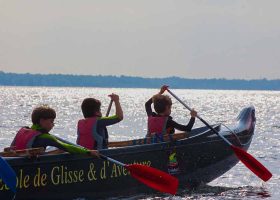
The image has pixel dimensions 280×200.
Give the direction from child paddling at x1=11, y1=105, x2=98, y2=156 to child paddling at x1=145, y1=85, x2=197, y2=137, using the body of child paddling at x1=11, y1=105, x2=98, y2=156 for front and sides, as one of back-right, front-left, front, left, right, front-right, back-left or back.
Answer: front-left

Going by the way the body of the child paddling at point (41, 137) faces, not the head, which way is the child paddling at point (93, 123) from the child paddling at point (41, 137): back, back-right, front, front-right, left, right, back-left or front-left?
front-left

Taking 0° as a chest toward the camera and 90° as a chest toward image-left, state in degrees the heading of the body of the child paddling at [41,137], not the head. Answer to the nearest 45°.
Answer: approximately 270°

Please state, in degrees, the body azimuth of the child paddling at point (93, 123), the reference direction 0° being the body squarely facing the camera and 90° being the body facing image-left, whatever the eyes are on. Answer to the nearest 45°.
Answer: approximately 225°

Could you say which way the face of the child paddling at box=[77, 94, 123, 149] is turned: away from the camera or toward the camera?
away from the camera

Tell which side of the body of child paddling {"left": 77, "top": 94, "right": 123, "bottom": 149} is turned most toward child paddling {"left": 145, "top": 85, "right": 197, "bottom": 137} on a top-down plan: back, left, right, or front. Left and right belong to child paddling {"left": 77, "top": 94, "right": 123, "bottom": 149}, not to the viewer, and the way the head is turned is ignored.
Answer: front

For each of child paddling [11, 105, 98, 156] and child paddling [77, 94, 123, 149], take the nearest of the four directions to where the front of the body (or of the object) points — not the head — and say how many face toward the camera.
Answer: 0

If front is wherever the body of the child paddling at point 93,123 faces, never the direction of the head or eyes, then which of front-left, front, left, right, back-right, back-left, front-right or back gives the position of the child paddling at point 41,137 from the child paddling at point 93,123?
back
